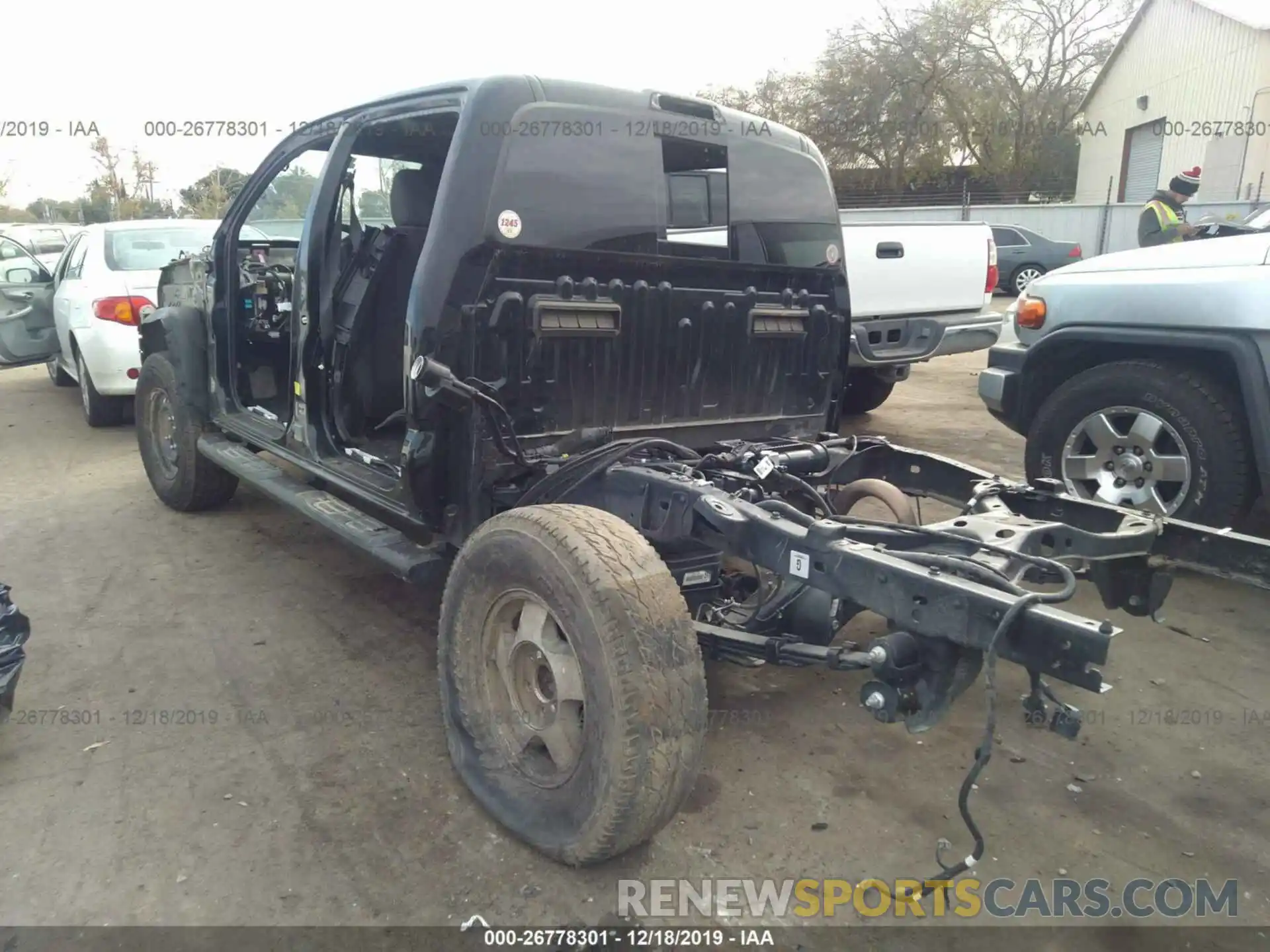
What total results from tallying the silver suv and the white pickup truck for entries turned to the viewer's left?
1

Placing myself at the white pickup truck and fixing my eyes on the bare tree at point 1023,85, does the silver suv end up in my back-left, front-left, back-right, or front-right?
back-right

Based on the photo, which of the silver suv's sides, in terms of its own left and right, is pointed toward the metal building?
right

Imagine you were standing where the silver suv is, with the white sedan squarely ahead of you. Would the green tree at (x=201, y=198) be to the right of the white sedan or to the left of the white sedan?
right

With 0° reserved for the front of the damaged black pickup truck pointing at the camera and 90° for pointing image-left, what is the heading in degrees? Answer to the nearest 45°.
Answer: approximately 135°

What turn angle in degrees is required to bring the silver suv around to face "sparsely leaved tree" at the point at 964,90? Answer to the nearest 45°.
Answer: approximately 90° to its right

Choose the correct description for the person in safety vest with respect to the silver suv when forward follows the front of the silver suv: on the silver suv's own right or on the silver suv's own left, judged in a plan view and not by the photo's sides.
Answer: on the silver suv's own right

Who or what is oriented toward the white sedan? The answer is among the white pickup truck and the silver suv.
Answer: the silver suv

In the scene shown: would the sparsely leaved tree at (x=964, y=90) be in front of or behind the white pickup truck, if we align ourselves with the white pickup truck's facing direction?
in front

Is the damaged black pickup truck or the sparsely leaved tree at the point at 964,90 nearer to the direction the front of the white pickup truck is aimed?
the sparsely leaved tree

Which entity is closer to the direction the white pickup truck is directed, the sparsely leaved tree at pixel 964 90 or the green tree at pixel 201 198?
the sparsely leaved tree

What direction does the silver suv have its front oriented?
to the viewer's left

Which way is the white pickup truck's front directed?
away from the camera

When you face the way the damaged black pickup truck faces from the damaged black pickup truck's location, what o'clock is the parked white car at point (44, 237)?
The parked white car is roughly at 12 o'clock from the damaged black pickup truck.

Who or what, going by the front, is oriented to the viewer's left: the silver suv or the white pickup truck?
the silver suv

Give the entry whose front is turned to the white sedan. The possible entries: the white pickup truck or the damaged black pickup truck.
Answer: the damaged black pickup truck

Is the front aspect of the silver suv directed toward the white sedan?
yes

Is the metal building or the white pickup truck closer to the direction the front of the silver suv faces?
the white pickup truck

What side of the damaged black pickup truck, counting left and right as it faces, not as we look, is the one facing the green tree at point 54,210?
front
